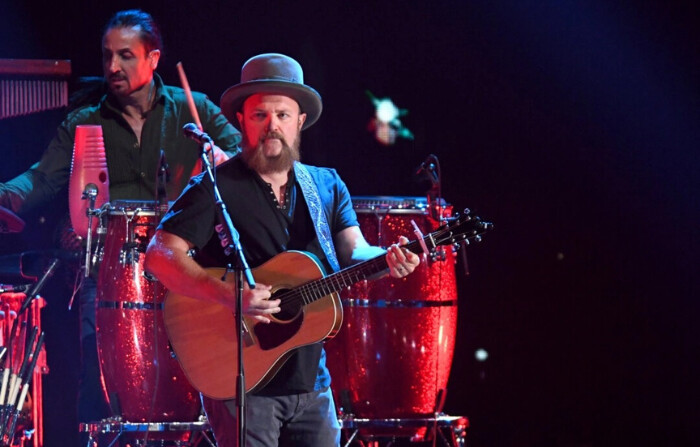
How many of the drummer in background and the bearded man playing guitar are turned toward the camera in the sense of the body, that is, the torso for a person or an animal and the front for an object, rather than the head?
2

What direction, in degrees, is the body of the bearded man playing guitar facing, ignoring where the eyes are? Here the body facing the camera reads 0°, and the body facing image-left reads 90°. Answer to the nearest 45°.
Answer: approximately 0°

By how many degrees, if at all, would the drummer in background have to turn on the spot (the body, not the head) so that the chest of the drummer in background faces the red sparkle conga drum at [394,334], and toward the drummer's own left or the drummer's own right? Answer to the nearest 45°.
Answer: approximately 90° to the drummer's own left

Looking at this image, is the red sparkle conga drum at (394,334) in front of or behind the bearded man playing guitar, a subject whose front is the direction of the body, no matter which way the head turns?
behind

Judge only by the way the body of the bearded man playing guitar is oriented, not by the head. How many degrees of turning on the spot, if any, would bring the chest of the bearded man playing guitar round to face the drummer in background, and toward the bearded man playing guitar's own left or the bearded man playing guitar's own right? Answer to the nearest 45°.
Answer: approximately 135° to the bearded man playing guitar's own right

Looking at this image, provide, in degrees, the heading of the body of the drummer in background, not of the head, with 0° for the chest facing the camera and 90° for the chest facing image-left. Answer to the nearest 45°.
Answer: approximately 0°
